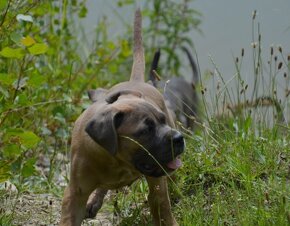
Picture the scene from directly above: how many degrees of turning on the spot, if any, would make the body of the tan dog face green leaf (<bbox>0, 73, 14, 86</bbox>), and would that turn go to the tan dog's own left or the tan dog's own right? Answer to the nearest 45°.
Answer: approximately 90° to the tan dog's own right

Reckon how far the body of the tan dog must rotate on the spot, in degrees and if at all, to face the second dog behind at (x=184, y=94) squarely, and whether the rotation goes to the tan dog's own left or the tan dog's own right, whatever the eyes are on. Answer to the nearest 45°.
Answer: approximately 180°

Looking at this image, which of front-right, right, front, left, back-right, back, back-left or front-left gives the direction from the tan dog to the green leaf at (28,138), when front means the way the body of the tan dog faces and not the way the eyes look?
right

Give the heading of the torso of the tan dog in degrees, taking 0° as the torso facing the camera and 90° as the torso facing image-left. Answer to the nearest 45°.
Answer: approximately 0°

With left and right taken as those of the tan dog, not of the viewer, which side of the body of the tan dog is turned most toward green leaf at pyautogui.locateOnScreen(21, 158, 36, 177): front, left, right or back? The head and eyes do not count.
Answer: right

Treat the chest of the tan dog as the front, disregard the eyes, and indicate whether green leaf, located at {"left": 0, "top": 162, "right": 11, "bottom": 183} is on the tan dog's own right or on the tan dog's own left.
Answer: on the tan dog's own right

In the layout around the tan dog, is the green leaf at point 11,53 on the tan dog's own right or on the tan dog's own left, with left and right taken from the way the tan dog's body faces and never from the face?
on the tan dog's own right
